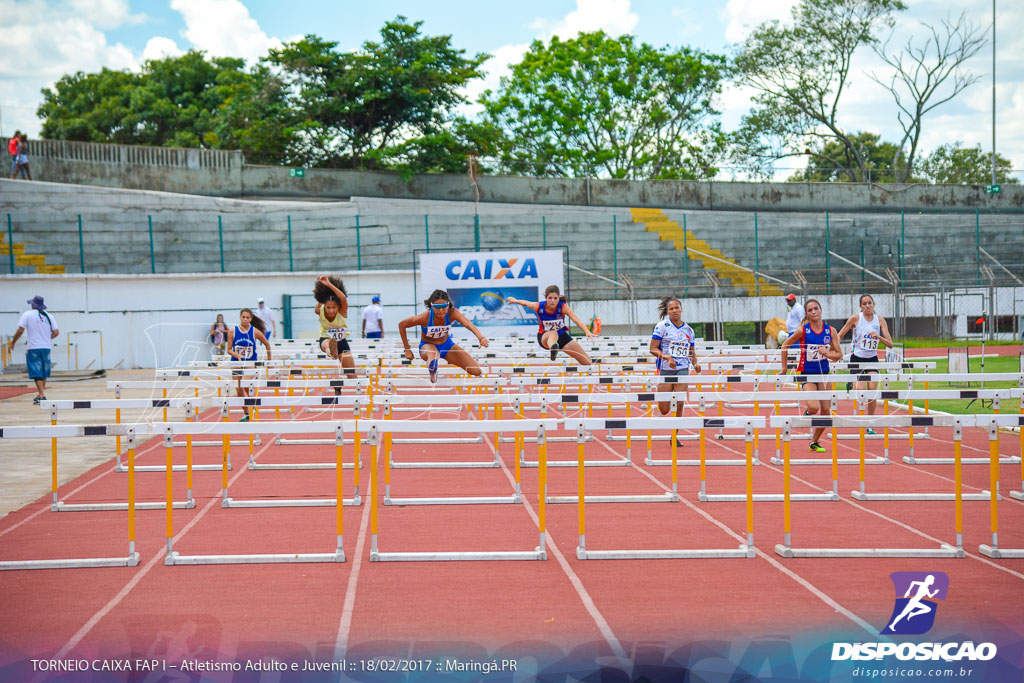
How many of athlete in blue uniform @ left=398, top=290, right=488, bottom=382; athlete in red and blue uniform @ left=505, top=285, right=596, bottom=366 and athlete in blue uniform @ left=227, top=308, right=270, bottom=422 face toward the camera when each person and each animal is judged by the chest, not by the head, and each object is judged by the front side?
3

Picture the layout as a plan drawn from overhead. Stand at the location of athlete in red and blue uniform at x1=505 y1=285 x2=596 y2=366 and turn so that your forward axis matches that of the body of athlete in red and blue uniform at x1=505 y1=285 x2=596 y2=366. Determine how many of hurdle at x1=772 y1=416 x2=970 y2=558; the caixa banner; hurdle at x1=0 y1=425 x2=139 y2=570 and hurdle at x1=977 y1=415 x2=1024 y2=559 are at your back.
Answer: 1

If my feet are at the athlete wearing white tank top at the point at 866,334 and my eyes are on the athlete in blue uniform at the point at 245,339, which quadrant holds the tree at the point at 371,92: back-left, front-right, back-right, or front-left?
front-right

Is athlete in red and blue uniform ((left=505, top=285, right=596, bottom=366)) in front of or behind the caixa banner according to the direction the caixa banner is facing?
in front

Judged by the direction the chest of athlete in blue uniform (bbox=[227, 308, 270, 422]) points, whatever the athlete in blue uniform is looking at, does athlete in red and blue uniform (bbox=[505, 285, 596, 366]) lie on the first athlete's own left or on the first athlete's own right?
on the first athlete's own left

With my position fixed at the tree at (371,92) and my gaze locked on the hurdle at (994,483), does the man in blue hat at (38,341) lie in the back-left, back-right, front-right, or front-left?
front-right

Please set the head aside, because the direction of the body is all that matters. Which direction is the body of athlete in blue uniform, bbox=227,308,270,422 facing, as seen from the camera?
toward the camera

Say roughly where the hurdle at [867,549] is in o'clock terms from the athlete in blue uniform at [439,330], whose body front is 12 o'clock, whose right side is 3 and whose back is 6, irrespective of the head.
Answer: The hurdle is roughly at 11 o'clock from the athlete in blue uniform.

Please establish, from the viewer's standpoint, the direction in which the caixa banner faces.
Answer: facing the viewer

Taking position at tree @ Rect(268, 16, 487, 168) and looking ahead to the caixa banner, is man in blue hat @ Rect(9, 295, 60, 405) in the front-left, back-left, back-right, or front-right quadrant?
front-right

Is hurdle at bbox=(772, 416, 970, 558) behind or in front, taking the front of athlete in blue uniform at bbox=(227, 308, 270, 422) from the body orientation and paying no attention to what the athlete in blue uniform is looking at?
in front

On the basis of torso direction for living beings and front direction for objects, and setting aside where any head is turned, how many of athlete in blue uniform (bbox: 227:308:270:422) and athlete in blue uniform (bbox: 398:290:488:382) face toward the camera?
2

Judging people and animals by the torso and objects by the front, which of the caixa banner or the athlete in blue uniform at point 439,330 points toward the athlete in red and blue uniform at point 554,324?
the caixa banner

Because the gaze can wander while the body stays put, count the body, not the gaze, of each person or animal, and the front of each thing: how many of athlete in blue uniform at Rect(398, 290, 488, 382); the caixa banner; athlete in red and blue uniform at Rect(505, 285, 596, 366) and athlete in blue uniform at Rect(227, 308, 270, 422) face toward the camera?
4

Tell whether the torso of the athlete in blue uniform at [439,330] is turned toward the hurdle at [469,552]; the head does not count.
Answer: yes
